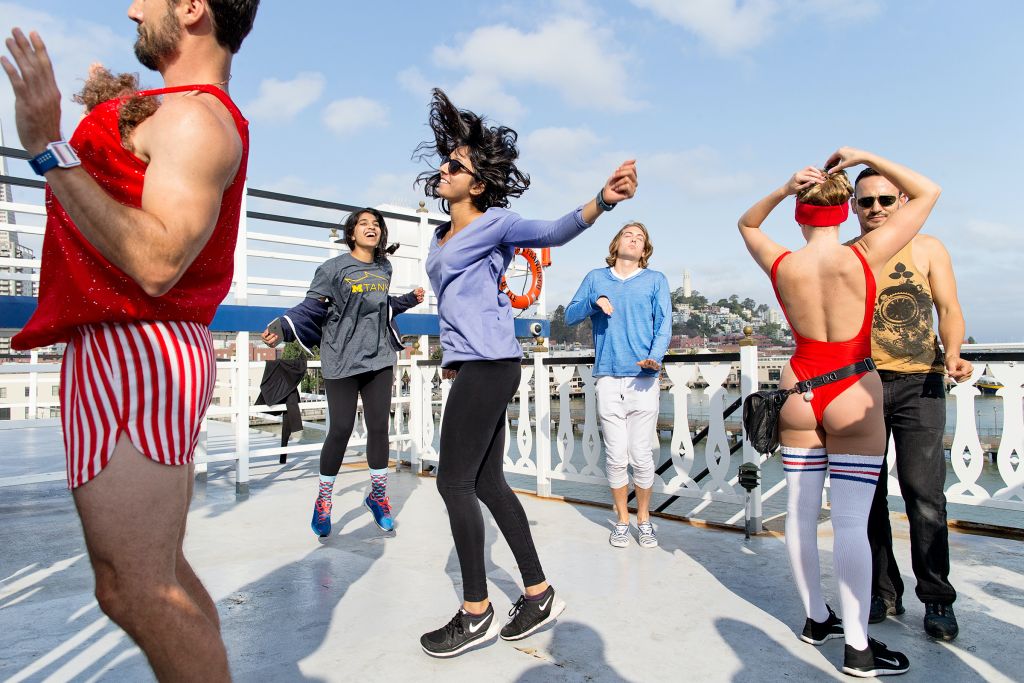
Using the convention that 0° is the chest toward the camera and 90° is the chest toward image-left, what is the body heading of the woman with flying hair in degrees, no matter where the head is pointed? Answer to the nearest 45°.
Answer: approximately 45°

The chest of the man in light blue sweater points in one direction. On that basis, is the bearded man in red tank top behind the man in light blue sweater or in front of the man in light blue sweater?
in front

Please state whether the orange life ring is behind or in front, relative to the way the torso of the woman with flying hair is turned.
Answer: behind

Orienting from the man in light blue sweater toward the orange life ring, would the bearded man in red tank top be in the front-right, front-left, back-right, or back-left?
back-left

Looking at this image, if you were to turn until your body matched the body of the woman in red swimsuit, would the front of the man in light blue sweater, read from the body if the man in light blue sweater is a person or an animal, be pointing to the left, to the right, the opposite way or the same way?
the opposite way

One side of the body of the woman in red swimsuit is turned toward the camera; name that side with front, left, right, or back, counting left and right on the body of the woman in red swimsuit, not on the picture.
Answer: back

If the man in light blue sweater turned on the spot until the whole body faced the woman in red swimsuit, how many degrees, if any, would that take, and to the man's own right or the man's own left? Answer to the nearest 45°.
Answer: approximately 45° to the man's own left

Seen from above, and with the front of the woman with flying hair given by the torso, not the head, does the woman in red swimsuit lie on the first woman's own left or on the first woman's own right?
on the first woman's own left
